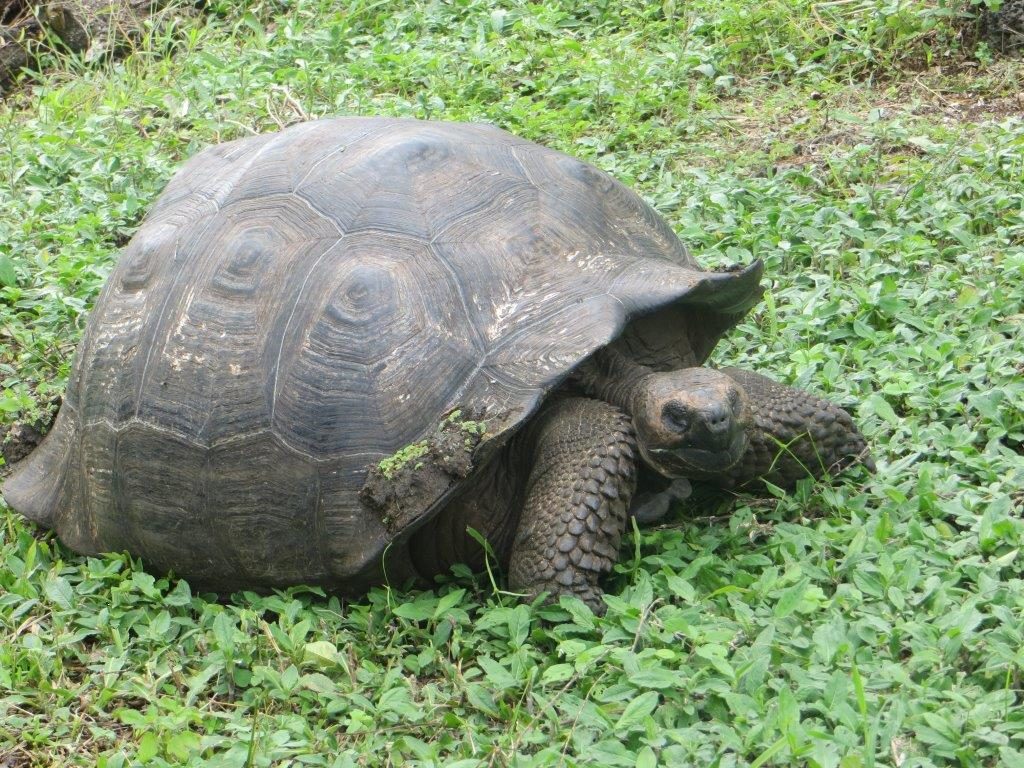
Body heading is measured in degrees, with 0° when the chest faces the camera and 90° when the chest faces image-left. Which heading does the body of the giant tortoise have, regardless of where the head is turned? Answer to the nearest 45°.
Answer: approximately 315°
